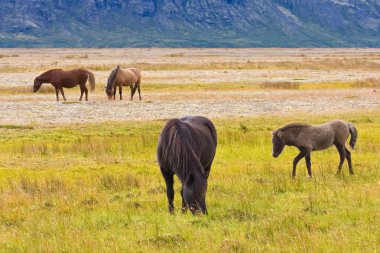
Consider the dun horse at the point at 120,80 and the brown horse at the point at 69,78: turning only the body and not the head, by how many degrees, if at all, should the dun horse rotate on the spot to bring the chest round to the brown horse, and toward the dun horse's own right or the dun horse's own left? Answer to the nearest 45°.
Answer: approximately 45° to the dun horse's own right

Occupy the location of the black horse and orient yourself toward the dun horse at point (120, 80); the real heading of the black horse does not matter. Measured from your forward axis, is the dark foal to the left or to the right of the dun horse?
right

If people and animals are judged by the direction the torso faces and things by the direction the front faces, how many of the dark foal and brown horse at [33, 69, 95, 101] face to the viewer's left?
2

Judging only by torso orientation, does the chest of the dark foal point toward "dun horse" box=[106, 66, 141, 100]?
no

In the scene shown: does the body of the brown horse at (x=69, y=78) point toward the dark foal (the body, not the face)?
no

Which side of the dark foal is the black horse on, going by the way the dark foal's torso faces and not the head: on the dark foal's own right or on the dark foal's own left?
on the dark foal's own left

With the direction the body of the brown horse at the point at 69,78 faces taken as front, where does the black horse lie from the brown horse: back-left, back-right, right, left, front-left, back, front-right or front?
left

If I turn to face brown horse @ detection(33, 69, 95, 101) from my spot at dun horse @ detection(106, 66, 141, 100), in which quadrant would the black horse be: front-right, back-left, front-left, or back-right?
back-left

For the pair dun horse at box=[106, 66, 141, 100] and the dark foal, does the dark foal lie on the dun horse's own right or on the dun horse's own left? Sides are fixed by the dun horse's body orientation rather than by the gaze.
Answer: on the dun horse's own left

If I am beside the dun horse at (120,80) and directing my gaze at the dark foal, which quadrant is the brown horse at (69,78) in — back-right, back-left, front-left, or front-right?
back-right

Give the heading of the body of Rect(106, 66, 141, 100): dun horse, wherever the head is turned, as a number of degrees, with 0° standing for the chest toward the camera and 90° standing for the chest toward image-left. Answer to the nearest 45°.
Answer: approximately 45°

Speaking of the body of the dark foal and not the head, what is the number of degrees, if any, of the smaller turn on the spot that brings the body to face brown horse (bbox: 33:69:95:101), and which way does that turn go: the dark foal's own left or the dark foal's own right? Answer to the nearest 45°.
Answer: approximately 45° to the dark foal's own right

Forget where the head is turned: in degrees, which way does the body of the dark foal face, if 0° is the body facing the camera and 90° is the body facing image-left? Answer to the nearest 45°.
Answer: approximately 90°

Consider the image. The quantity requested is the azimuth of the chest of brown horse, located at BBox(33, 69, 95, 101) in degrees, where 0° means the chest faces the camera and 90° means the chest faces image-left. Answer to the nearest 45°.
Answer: approximately 90°

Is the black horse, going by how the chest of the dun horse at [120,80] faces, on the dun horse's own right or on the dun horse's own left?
on the dun horse's own left

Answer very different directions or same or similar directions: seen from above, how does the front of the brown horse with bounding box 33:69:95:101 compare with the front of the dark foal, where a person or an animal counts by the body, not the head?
same or similar directions
